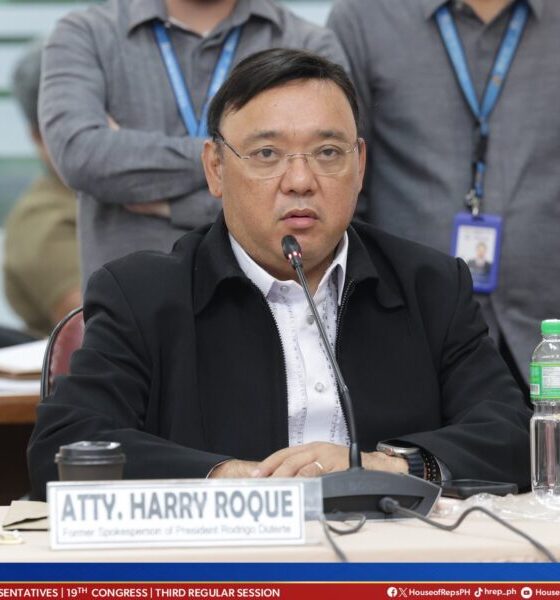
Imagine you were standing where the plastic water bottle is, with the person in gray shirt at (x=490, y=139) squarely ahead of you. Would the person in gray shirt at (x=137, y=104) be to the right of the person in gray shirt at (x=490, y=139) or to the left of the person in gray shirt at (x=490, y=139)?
left

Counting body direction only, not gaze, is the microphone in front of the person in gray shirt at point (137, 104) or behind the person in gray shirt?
in front

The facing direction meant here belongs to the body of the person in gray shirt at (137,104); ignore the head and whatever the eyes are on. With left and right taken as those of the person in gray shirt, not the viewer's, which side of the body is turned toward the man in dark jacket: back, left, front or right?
front

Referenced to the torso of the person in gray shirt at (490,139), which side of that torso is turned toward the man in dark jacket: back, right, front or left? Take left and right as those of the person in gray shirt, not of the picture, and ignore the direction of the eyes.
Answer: front

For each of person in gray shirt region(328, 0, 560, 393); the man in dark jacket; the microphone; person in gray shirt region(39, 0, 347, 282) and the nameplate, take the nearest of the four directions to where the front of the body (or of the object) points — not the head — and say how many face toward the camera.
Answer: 4

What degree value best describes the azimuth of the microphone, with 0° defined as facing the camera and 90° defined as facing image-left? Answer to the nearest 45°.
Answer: approximately 135°

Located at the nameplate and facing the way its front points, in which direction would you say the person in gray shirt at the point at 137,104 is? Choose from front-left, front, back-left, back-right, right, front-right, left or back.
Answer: back

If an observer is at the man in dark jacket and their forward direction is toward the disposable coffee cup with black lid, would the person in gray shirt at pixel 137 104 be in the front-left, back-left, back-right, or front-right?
back-right
